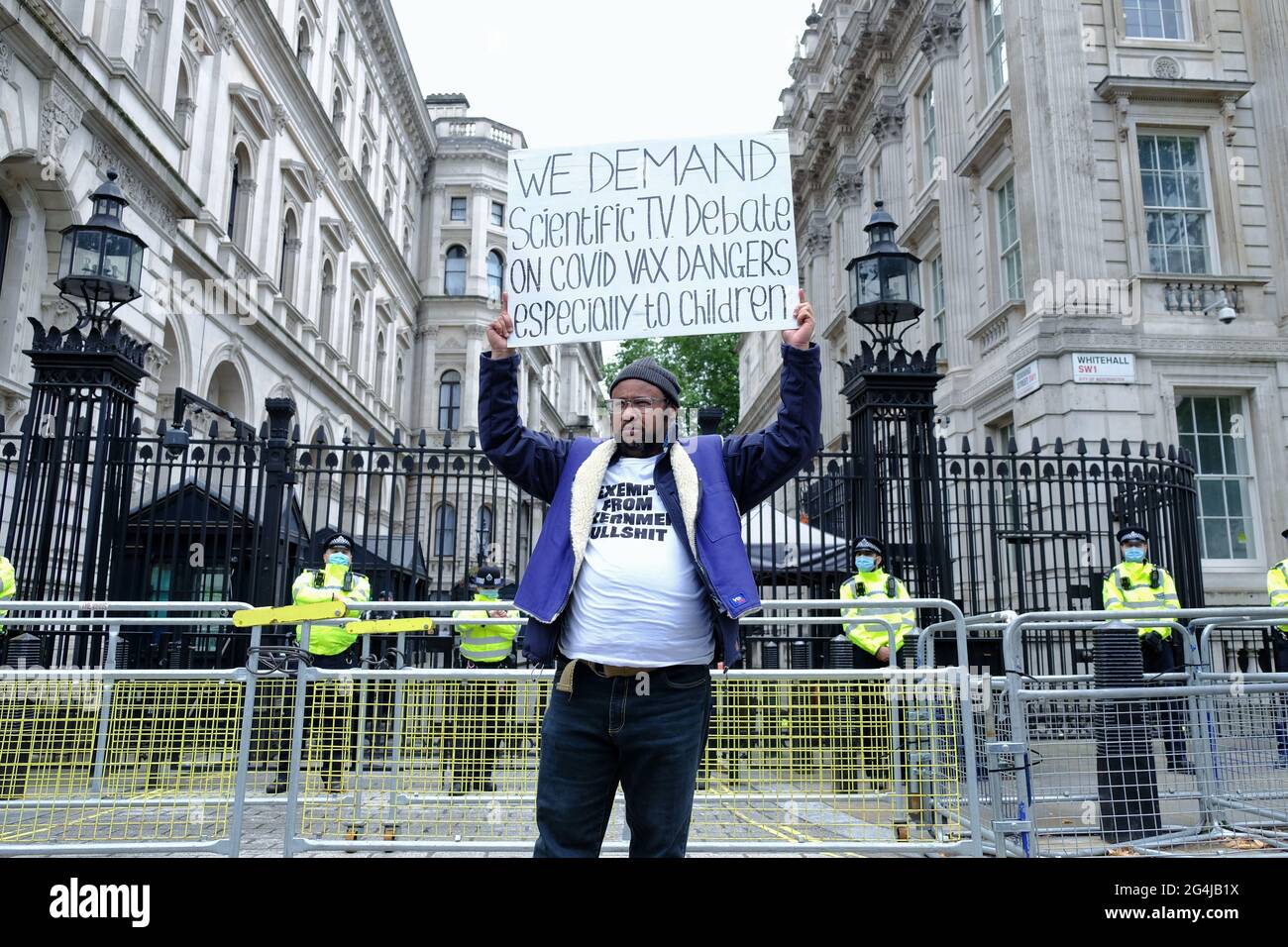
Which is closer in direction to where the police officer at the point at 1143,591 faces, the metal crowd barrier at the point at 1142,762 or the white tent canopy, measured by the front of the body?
the metal crowd barrier

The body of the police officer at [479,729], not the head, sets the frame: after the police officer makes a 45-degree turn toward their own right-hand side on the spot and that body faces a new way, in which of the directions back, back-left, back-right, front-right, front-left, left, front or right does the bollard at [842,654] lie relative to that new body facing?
back

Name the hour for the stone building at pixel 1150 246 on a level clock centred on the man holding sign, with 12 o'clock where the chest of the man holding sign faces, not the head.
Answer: The stone building is roughly at 7 o'clock from the man holding sign.

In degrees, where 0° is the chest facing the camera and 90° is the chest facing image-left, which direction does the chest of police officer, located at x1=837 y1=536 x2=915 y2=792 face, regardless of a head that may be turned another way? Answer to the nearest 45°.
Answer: approximately 0°

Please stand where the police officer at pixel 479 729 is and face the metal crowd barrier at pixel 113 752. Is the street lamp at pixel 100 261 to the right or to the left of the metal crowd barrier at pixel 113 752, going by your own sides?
right

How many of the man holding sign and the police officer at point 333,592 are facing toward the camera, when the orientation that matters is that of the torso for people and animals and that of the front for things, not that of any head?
2

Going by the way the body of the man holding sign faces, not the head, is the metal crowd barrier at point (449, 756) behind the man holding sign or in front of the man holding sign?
behind

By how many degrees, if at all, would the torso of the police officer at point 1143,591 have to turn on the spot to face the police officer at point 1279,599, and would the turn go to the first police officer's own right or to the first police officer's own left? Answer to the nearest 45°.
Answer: approximately 135° to the first police officer's own left

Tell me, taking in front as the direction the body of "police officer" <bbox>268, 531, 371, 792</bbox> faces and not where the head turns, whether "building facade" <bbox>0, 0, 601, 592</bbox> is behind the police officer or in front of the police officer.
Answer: behind

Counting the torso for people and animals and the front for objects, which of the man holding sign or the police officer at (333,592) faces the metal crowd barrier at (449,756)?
the police officer

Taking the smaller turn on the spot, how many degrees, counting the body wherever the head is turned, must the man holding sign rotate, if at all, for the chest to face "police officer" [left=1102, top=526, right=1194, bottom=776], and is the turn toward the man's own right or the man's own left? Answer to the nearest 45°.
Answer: approximately 135° to the man's own left

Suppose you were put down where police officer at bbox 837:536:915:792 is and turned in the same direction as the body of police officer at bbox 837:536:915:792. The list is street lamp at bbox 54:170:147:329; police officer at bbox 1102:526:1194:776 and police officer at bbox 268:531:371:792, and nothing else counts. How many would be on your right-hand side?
2
